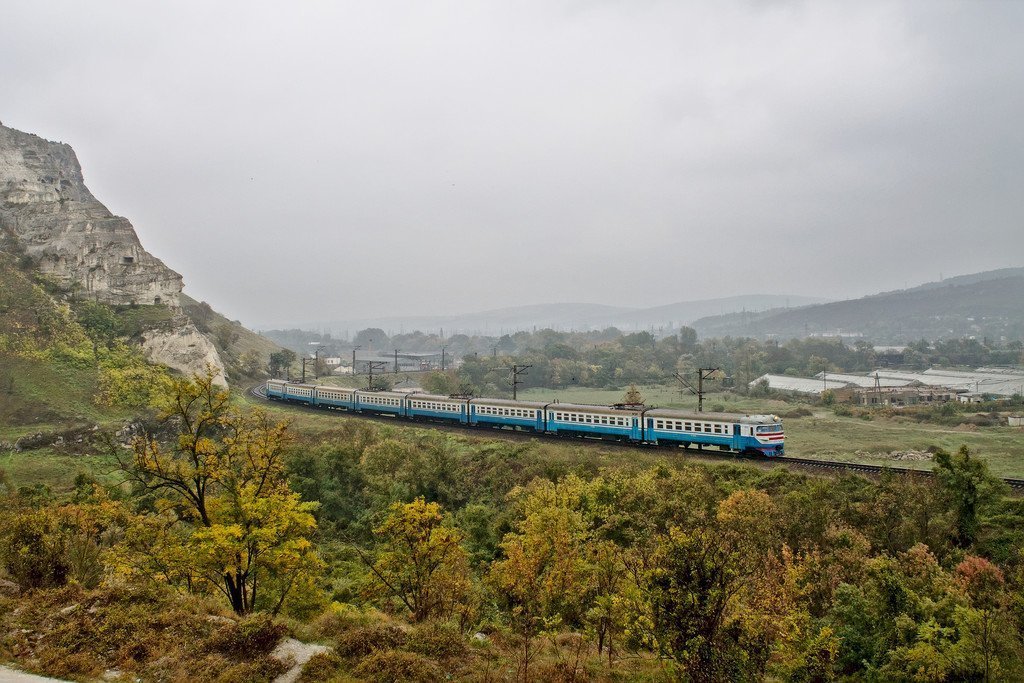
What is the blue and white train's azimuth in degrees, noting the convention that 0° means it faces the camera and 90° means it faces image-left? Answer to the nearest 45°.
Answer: approximately 315°

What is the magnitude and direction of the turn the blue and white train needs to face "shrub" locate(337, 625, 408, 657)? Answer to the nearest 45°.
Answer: approximately 45° to its right

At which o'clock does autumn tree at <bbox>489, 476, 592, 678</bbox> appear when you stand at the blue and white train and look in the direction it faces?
The autumn tree is roughly at 2 o'clock from the blue and white train.

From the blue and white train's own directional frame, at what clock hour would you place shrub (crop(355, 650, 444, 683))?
The shrub is roughly at 2 o'clock from the blue and white train.

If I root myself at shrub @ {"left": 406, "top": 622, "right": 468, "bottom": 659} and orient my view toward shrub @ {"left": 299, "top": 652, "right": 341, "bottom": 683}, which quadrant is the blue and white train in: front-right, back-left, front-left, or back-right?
back-right

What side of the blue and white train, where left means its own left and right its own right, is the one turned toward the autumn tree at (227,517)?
right

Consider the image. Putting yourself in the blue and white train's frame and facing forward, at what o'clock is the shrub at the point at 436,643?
The shrub is roughly at 2 o'clock from the blue and white train.
